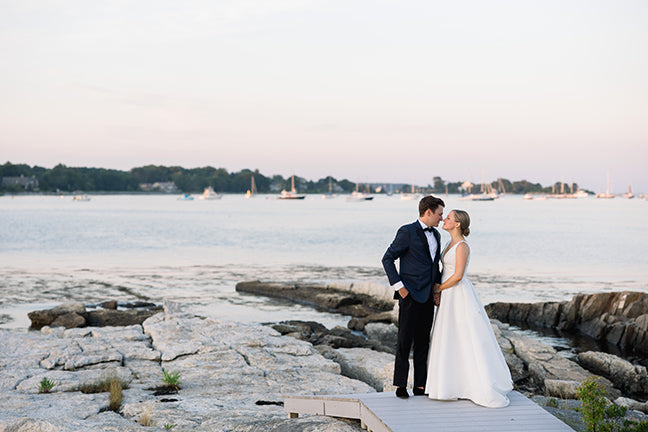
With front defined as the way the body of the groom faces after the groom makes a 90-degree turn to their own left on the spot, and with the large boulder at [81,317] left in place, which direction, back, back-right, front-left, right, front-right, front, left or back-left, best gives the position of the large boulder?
left

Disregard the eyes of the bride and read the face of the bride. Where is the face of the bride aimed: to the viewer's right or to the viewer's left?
to the viewer's left

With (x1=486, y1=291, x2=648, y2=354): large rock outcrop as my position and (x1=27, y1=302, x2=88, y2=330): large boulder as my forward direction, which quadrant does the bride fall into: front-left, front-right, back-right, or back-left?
front-left

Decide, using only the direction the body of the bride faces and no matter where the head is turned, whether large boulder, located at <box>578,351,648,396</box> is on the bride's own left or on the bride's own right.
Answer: on the bride's own right

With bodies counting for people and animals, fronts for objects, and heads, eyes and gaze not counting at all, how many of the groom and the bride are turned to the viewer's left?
1

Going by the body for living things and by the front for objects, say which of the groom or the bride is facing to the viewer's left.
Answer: the bride

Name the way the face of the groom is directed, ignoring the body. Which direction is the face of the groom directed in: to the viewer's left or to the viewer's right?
to the viewer's right

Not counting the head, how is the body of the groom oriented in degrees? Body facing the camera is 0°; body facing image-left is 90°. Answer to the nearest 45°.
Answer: approximately 315°

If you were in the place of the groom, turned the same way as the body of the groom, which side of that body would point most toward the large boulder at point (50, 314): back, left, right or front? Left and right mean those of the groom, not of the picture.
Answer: back

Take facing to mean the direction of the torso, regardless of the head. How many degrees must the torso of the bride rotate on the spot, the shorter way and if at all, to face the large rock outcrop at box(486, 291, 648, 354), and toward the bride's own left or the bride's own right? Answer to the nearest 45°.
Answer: approximately 90° to the bride's own right

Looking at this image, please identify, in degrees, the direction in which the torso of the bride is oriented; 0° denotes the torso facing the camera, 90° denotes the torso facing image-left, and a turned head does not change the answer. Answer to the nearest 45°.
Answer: approximately 90°
